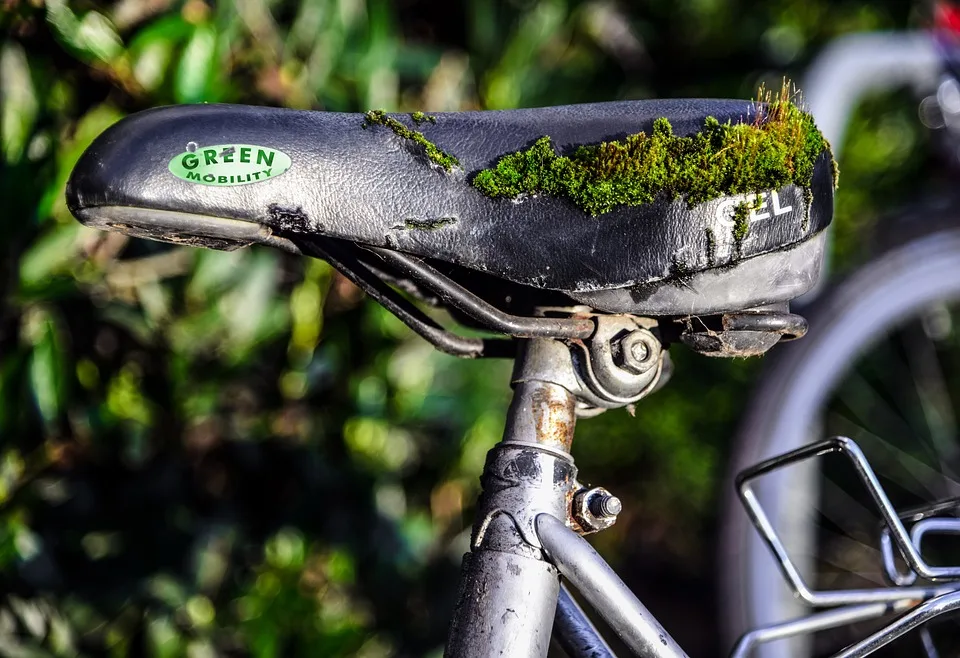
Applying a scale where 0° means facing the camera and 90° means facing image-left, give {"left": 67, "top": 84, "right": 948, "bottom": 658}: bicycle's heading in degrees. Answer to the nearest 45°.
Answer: approximately 90°

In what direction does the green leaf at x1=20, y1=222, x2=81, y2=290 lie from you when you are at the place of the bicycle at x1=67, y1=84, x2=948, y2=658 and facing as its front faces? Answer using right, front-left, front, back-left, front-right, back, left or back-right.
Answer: front-right

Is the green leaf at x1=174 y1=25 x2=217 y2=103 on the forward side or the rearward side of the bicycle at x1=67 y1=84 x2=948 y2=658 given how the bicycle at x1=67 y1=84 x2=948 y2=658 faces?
on the forward side

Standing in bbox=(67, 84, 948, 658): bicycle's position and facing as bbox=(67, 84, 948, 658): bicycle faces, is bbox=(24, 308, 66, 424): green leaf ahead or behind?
ahead
